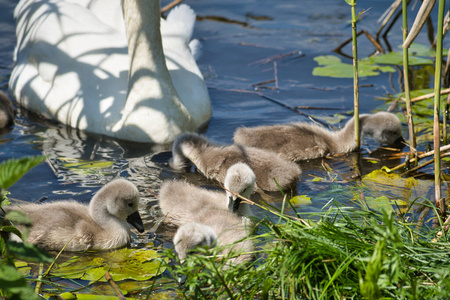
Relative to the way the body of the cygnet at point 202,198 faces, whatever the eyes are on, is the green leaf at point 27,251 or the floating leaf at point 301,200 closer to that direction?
the floating leaf

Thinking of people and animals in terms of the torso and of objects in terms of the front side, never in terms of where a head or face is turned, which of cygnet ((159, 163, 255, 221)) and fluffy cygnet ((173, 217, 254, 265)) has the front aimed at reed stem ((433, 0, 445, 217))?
the cygnet

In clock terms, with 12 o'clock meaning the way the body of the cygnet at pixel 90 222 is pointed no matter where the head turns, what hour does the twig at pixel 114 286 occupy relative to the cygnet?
The twig is roughly at 3 o'clock from the cygnet.

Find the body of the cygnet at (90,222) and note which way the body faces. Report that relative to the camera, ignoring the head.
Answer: to the viewer's right

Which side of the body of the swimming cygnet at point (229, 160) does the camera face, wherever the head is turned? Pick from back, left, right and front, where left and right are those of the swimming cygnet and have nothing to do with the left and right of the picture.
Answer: left

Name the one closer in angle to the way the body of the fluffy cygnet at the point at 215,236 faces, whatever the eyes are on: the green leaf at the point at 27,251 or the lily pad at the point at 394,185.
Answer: the green leaf

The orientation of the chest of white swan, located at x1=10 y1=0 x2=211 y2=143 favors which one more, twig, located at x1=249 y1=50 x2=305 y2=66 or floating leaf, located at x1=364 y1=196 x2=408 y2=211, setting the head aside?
the floating leaf

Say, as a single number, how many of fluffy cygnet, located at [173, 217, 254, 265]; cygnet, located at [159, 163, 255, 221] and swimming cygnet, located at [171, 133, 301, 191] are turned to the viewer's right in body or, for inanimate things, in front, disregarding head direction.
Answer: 1

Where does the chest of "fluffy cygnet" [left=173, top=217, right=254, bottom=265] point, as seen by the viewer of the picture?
to the viewer's left

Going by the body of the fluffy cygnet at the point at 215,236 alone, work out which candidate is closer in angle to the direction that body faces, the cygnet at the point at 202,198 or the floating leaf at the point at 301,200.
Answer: the cygnet

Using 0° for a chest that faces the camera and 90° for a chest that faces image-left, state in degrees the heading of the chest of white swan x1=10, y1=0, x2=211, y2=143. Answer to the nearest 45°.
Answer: approximately 315°

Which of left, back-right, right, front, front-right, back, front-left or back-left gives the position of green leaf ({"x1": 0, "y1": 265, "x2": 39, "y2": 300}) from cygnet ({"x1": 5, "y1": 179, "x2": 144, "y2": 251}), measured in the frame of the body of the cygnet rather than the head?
right

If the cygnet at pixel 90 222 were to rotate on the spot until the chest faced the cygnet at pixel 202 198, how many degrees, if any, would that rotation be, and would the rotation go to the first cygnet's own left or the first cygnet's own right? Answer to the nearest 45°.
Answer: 0° — it already faces it

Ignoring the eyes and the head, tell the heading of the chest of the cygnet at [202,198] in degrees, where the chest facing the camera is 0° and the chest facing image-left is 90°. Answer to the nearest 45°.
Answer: approximately 270°

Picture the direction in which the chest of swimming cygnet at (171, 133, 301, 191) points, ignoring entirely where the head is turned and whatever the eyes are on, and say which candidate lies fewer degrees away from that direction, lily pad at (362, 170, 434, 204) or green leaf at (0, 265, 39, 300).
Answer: the green leaf

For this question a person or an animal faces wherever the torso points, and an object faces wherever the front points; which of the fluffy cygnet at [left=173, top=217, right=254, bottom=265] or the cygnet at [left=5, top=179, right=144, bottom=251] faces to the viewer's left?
the fluffy cygnet

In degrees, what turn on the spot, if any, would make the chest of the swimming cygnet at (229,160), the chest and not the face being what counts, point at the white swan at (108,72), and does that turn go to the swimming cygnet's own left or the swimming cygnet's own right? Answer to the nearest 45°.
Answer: approximately 45° to the swimming cygnet's own right
